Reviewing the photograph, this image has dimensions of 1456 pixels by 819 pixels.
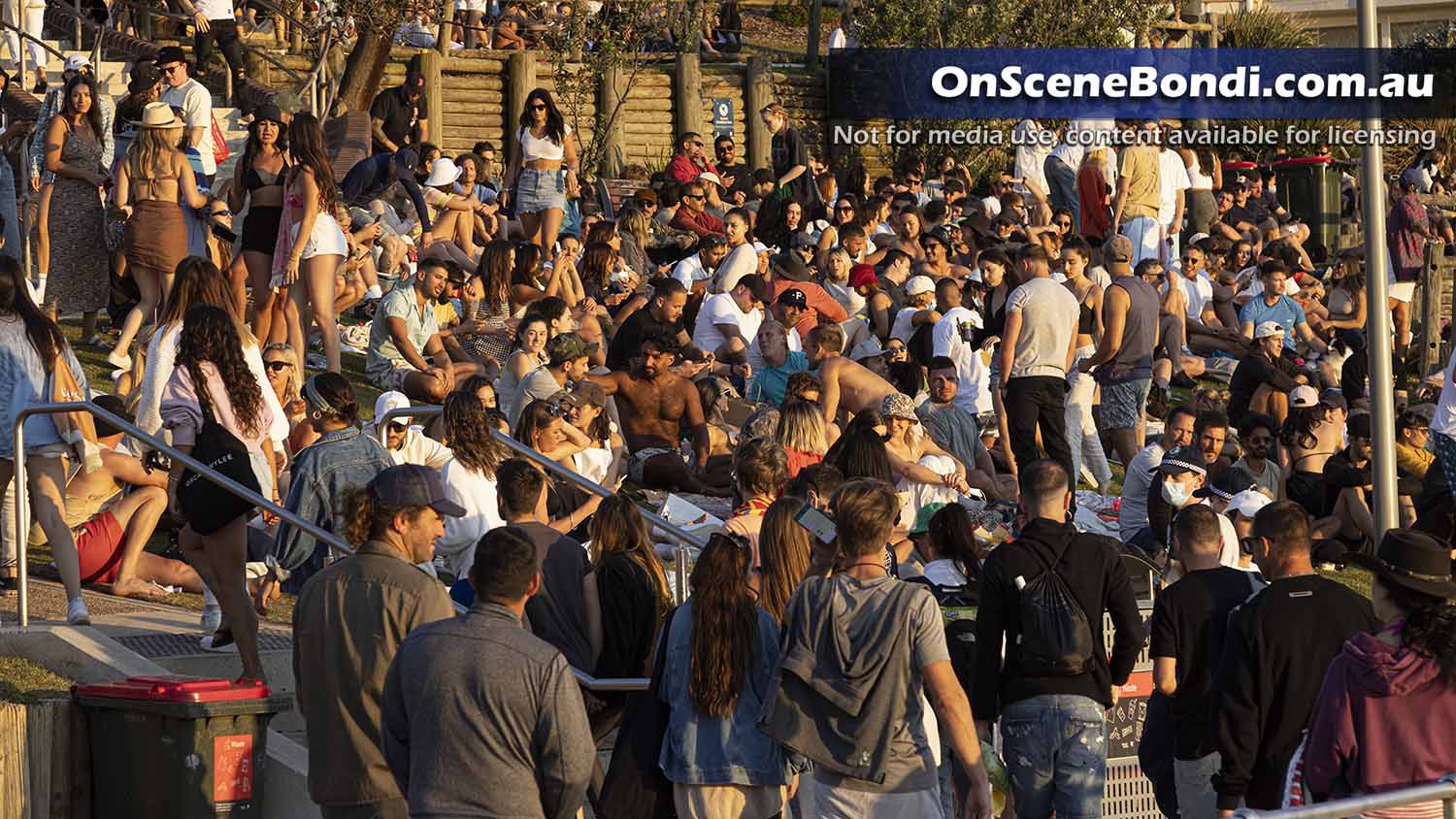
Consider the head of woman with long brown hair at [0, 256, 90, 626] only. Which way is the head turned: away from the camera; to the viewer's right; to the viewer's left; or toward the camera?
away from the camera

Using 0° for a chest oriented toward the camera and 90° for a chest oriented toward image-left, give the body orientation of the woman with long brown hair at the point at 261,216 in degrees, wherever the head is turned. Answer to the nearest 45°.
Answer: approximately 0°

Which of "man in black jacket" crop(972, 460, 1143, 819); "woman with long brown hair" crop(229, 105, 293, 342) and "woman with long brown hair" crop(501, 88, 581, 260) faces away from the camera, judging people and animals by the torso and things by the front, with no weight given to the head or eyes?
the man in black jacket

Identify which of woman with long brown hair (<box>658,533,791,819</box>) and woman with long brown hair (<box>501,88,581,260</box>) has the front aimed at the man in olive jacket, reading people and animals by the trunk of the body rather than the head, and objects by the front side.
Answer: woman with long brown hair (<box>501,88,581,260</box>)

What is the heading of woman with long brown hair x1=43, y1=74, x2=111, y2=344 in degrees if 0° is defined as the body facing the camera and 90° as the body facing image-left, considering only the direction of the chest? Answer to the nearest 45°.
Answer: approximately 315°

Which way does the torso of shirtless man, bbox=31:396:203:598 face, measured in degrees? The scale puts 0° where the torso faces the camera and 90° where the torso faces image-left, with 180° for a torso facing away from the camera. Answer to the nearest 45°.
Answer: approximately 270°

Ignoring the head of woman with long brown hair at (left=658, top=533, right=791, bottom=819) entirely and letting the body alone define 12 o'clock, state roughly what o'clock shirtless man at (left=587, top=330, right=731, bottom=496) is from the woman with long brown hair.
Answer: The shirtless man is roughly at 12 o'clock from the woman with long brown hair.
